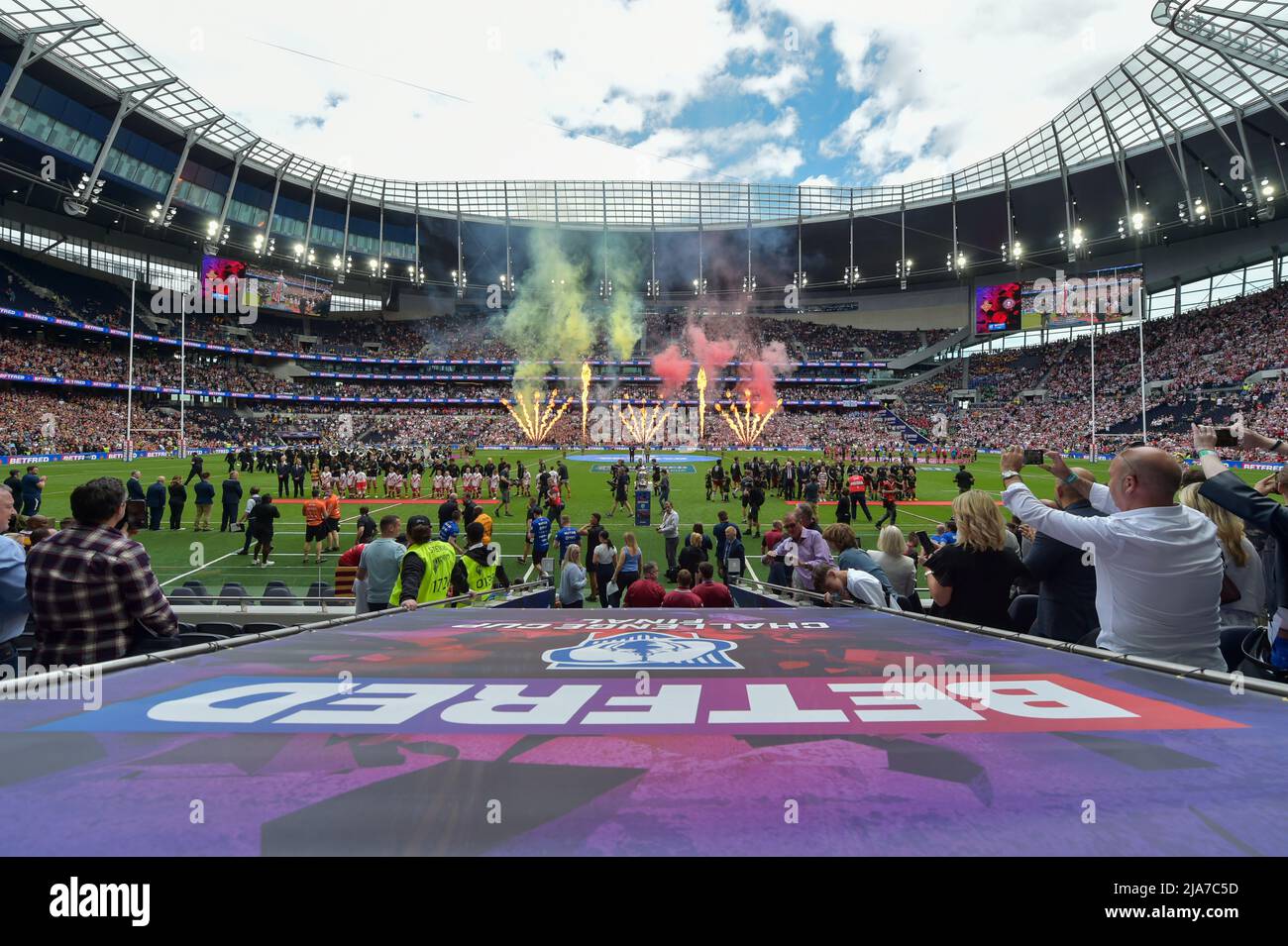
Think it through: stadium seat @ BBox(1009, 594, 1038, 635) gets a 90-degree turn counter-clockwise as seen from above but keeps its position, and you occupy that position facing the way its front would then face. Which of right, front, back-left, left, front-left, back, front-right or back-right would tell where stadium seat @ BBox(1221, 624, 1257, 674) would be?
back-left

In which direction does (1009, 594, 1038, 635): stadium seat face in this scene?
away from the camera

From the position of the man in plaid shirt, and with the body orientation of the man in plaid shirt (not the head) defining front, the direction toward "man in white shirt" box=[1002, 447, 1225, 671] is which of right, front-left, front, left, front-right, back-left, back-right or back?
right

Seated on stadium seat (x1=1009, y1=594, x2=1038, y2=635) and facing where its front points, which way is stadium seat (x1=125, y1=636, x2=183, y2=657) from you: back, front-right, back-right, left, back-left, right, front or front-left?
back-left

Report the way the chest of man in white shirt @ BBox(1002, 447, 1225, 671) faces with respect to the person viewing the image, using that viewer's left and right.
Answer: facing away from the viewer and to the left of the viewer

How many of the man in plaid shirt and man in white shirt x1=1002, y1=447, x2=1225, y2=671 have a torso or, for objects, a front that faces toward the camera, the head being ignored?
0
